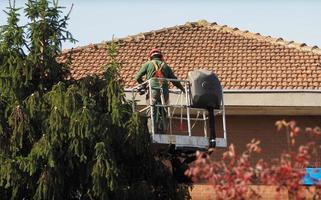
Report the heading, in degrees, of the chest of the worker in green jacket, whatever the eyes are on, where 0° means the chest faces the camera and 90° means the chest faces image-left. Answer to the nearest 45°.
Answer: approximately 180°

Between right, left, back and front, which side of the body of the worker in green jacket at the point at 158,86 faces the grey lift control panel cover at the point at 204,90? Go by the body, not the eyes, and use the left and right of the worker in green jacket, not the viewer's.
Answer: right

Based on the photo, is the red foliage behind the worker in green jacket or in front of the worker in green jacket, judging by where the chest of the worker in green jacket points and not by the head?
behind

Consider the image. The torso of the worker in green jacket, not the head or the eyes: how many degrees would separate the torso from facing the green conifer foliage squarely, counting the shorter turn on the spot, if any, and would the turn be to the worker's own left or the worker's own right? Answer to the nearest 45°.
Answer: approximately 90° to the worker's own left
